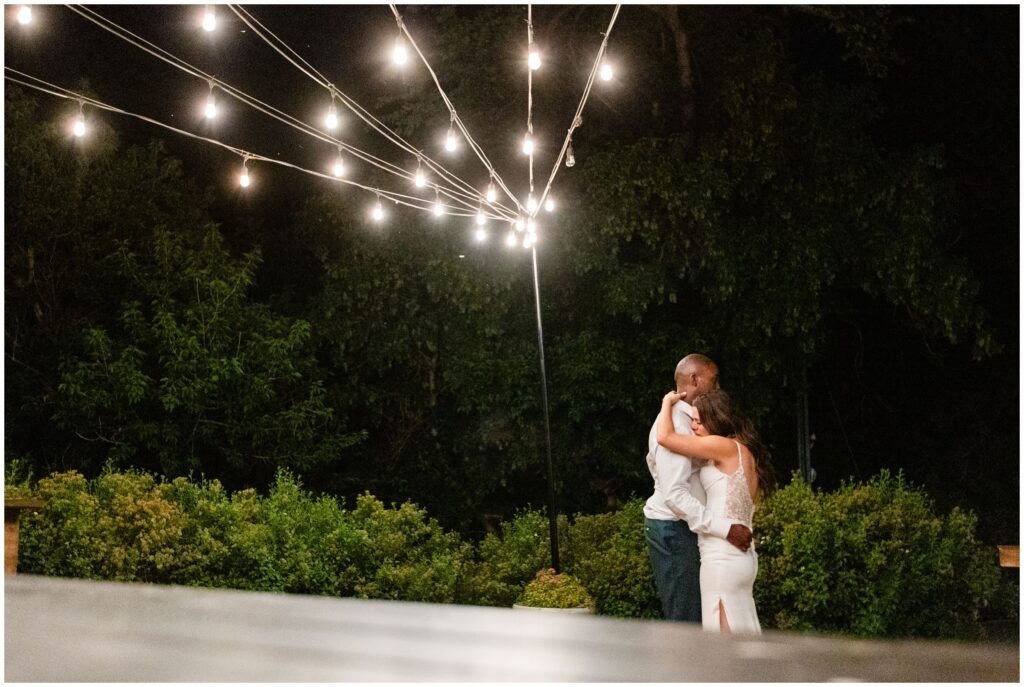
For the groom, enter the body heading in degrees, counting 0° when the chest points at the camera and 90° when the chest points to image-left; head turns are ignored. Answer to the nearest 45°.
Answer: approximately 270°

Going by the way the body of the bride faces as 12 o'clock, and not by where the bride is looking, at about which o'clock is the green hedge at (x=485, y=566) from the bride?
The green hedge is roughly at 2 o'clock from the bride.

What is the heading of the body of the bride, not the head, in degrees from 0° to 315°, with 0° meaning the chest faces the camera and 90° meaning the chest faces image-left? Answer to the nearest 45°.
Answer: approximately 90°

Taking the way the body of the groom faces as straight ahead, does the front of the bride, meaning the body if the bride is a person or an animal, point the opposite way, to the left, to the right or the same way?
the opposite way

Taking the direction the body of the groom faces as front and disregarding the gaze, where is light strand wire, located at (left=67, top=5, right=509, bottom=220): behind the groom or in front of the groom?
behind

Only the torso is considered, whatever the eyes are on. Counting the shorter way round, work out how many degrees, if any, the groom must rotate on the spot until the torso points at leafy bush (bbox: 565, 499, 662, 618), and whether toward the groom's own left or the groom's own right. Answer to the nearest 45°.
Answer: approximately 90° to the groom's own left

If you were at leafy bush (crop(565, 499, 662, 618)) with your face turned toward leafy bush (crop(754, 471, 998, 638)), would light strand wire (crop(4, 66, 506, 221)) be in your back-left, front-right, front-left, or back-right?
back-right

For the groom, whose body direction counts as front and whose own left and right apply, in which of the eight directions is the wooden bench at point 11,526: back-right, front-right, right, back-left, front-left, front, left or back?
back

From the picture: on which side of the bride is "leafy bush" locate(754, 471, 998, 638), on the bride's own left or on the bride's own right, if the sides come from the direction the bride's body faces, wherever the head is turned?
on the bride's own right
